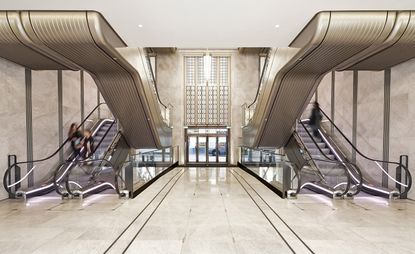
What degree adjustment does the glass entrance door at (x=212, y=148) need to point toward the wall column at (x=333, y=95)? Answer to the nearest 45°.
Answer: approximately 45° to its left

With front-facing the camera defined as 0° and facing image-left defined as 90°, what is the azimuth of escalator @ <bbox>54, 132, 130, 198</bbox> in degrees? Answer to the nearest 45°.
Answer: approximately 45°

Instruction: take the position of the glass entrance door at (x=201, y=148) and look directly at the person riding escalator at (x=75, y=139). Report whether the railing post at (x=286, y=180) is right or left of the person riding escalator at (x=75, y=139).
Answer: left

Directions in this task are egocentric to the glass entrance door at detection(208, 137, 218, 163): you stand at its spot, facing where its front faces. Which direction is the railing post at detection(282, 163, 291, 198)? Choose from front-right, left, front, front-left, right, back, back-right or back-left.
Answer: front

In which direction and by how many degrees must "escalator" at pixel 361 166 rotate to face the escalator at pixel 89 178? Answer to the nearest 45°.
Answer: approximately 90° to its right
